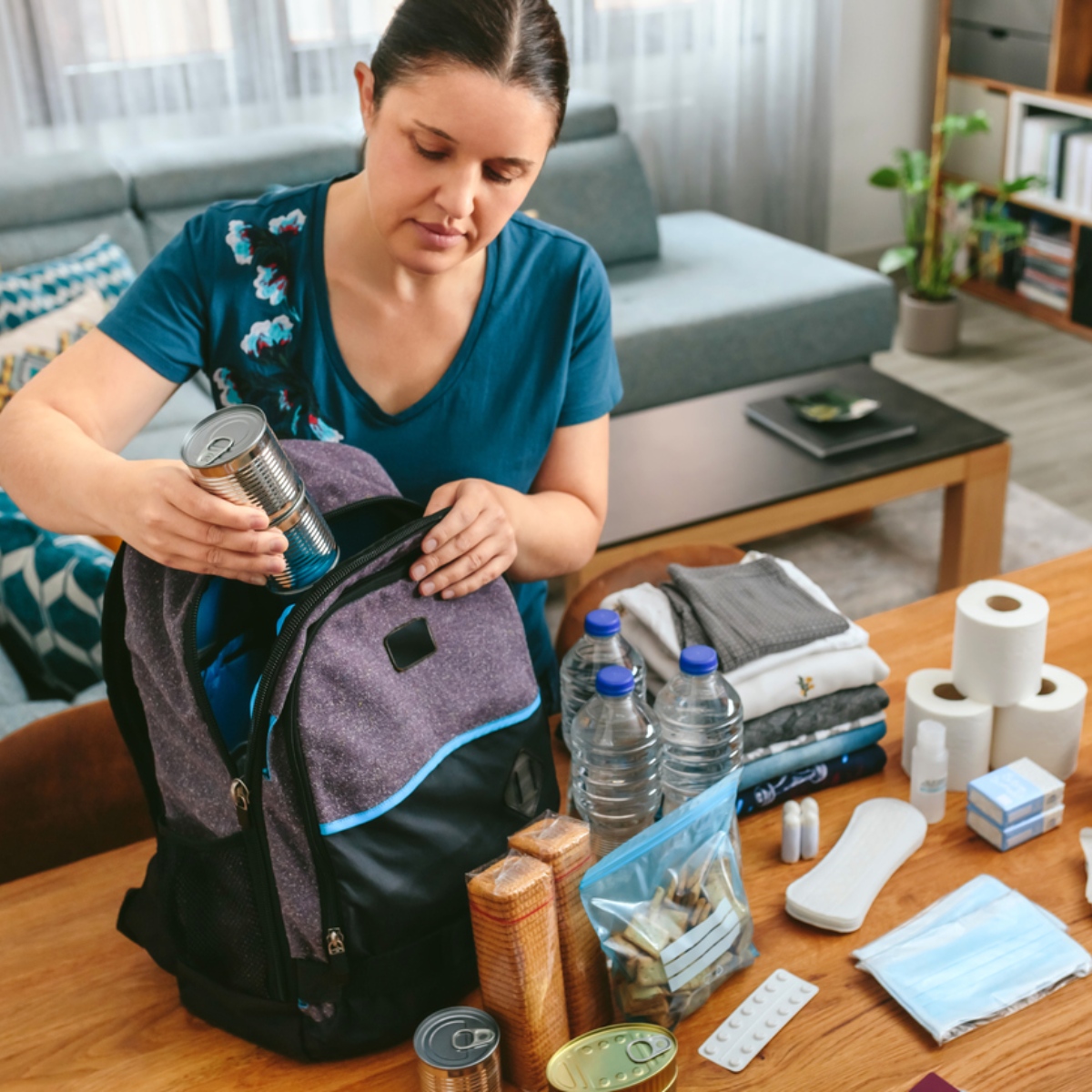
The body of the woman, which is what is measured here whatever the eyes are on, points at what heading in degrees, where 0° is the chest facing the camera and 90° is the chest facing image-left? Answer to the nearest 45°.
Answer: approximately 0°

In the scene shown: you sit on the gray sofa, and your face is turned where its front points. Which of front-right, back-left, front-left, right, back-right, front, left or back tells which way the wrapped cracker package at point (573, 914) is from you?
front-right

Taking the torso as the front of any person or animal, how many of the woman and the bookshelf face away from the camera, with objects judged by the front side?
0

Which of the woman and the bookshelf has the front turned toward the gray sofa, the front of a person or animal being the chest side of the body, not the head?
the bookshelf

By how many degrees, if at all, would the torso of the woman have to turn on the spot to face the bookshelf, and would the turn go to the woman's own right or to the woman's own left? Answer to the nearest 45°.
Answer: approximately 135° to the woman's own left

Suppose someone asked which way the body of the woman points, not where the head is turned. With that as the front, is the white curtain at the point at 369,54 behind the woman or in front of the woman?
behind

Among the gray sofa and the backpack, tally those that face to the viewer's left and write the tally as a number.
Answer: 0

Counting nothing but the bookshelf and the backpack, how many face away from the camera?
0

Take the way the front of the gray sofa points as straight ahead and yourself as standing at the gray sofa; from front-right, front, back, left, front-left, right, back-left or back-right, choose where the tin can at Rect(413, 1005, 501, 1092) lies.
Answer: front-right
